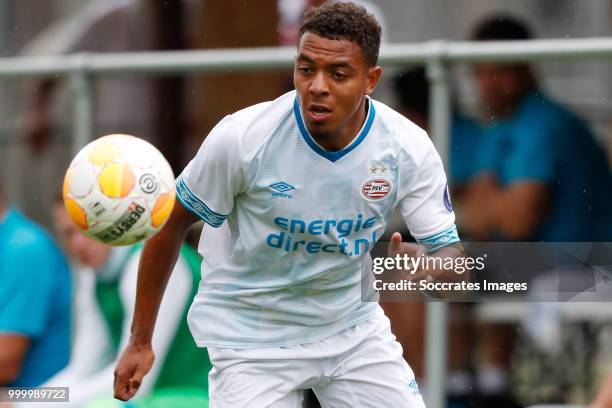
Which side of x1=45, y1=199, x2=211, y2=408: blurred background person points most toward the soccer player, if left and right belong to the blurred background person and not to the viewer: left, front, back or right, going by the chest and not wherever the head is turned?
left

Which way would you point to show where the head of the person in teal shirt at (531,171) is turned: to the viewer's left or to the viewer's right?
to the viewer's left

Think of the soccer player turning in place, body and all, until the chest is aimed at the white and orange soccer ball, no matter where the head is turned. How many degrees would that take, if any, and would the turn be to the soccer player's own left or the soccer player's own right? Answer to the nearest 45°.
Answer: approximately 90° to the soccer player's own right

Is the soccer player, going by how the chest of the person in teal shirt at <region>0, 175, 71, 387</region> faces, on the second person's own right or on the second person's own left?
on the second person's own left

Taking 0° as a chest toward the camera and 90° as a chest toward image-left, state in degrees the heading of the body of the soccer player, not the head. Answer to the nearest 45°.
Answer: approximately 0°

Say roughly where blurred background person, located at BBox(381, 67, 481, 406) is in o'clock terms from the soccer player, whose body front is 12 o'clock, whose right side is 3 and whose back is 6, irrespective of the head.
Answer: The blurred background person is roughly at 7 o'clock from the soccer player.

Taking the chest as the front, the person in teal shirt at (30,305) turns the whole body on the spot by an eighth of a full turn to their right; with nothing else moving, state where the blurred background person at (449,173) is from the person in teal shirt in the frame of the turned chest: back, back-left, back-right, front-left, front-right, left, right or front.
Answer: back-right
